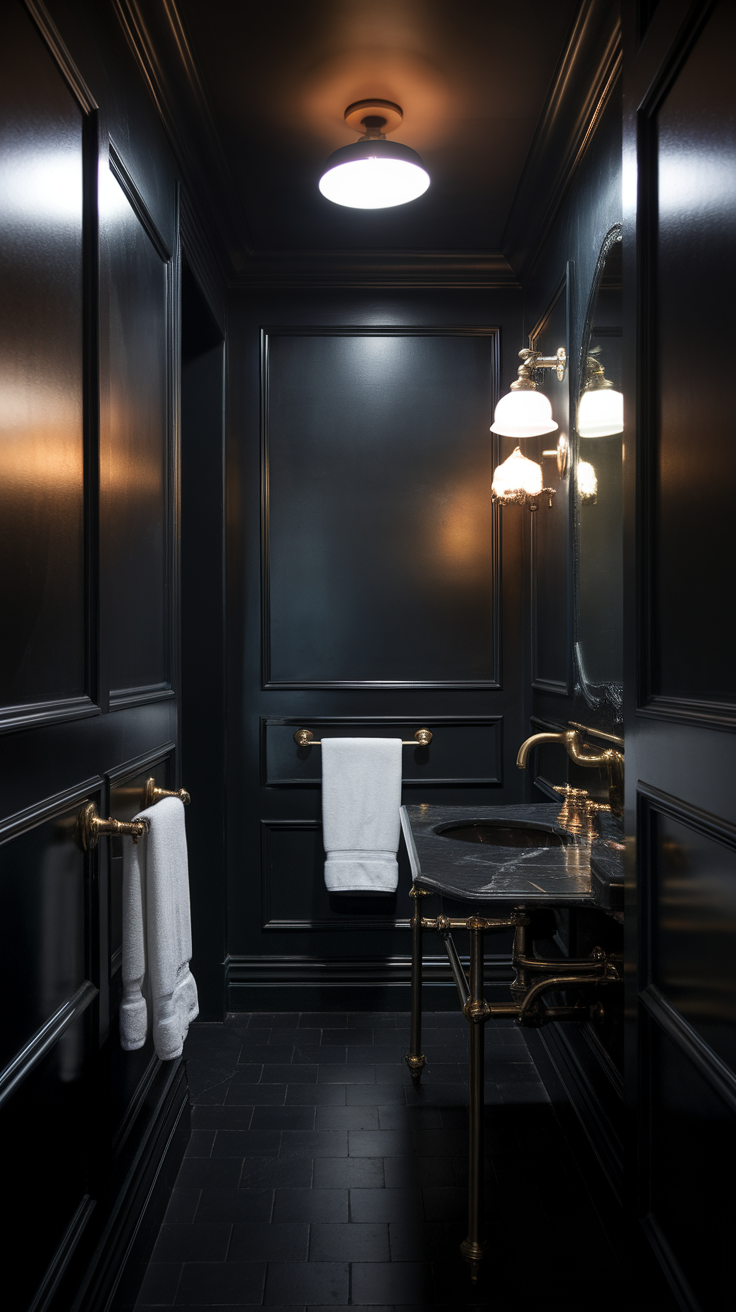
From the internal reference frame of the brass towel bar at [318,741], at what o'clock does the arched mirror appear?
The arched mirror is roughly at 11 o'clock from the brass towel bar.

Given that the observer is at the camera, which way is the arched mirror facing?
facing to the left of the viewer

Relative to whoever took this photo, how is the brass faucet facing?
facing to the left of the viewer

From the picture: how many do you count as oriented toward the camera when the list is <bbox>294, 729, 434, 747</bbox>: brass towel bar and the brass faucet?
1

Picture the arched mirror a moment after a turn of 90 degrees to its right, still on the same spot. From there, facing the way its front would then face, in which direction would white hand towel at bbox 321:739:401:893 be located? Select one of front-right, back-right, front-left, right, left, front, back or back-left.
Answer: front-left

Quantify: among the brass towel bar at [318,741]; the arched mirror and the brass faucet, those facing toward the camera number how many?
1

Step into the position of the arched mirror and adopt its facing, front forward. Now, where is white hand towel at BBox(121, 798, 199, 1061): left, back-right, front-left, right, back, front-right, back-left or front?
front-left

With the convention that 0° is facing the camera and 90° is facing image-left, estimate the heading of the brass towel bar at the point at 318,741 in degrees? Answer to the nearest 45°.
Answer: approximately 0°

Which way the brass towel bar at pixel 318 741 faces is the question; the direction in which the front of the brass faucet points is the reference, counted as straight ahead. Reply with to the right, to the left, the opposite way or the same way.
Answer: to the left

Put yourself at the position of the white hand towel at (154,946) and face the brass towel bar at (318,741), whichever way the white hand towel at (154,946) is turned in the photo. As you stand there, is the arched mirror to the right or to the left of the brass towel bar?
right

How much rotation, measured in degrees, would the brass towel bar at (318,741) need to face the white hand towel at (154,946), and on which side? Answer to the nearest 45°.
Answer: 0° — it already faces it

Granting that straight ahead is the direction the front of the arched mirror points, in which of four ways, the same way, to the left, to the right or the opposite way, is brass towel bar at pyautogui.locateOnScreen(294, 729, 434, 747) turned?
to the left
